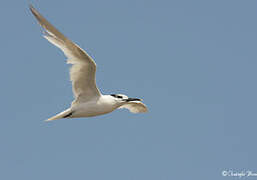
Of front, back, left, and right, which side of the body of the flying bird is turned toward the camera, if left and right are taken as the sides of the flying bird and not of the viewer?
right
